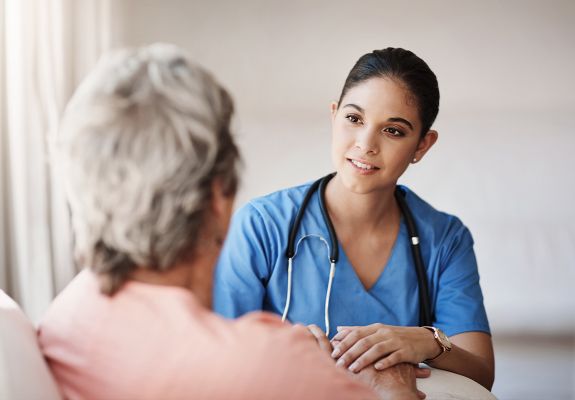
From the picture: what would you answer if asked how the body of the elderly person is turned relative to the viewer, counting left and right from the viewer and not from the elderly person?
facing away from the viewer and to the right of the viewer

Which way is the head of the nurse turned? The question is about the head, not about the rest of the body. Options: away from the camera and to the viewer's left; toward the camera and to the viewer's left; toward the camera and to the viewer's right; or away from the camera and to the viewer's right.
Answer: toward the camera and to the viewer's left

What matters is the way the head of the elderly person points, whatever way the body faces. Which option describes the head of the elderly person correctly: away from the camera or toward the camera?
away from the camera

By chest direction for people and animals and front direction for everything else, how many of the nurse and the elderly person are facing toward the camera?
1

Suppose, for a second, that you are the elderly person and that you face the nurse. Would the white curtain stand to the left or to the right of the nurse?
left

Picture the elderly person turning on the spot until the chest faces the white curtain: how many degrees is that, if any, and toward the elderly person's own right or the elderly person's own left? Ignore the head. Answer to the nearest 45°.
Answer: approximately 45° to the elderly person's own left

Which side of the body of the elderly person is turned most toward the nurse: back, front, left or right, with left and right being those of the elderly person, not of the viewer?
front

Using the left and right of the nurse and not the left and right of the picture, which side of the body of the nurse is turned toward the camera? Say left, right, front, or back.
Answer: front

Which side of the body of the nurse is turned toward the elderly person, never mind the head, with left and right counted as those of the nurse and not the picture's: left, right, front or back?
front
